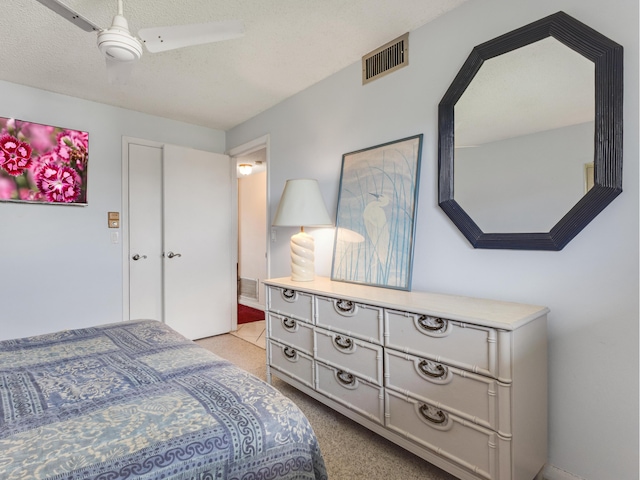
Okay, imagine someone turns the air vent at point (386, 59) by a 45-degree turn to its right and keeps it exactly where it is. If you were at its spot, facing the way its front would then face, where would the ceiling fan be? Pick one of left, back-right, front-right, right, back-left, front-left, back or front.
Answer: front-left

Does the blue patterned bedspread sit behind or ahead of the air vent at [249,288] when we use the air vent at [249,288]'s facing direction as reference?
ahead

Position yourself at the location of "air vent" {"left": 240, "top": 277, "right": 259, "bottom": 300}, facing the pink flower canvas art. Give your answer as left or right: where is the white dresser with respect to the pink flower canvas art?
left

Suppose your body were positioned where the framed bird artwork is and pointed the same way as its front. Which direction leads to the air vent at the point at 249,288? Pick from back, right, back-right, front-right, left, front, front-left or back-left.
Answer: right

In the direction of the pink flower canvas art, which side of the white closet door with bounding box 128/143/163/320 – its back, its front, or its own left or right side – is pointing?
right

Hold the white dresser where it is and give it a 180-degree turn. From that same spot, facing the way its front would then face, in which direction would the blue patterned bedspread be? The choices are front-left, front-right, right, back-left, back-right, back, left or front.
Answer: back

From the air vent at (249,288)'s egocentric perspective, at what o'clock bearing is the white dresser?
The white dresser is roughly at 10 o'clock from the air vent.

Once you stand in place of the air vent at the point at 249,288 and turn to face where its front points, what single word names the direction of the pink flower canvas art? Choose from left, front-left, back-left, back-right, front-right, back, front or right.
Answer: front

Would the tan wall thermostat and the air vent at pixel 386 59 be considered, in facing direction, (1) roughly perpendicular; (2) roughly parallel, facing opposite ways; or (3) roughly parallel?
roughly perpendicular

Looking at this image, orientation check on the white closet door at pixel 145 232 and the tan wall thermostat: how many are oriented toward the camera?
2

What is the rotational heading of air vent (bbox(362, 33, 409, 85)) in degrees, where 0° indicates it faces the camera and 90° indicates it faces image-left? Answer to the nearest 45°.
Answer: approximately 45°

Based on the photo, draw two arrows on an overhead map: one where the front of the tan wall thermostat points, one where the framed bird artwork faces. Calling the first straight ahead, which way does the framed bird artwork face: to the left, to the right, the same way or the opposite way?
to the right

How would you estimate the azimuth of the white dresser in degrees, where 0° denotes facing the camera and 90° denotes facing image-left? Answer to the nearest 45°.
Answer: approximately 45°

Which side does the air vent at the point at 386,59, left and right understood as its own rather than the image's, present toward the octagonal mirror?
left

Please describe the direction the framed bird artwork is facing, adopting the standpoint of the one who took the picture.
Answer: facing the viewer and to the left of the viewer
